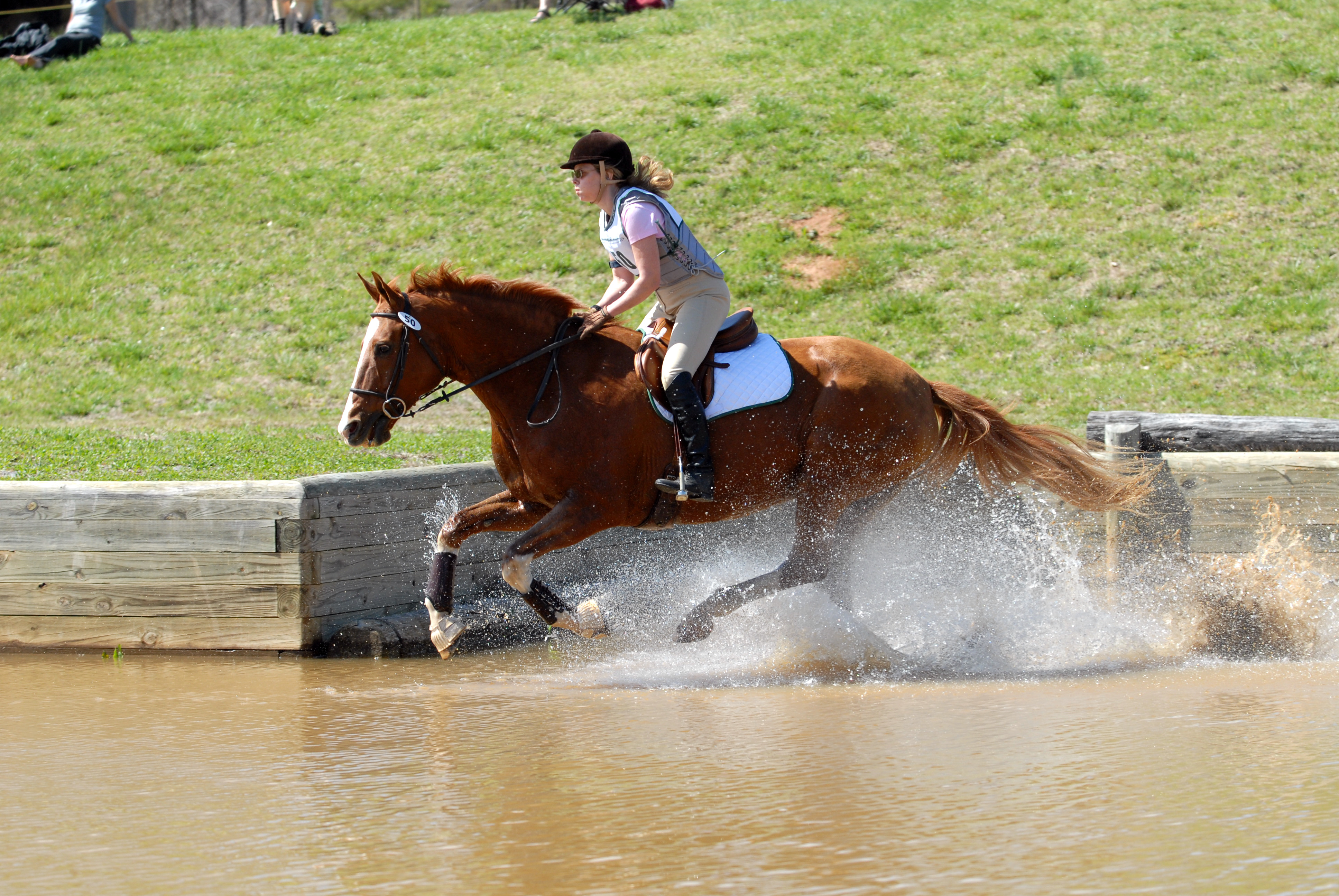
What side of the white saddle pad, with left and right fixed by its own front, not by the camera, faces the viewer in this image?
left

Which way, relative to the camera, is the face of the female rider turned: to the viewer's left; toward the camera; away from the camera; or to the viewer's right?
to the viewer's left

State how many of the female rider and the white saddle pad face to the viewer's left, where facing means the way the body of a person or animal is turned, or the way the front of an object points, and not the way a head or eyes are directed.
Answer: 2

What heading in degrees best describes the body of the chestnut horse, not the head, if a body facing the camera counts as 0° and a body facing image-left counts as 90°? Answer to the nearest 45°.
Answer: approximately 90°

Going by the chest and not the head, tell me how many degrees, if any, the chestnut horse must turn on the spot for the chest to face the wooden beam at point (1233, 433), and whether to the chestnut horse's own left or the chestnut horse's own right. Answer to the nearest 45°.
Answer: approximately 135° to the chestnut horse's own right

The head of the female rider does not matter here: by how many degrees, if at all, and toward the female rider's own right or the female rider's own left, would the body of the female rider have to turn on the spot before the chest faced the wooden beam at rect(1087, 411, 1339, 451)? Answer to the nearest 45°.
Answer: approximately 135° to the female rider's own right

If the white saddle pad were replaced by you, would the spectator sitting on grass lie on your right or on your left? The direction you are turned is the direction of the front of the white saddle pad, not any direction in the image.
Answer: on your right

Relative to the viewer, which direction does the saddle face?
to the viewer's left

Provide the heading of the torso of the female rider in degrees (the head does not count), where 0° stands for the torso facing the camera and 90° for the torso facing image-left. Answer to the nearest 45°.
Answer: approximately 90°

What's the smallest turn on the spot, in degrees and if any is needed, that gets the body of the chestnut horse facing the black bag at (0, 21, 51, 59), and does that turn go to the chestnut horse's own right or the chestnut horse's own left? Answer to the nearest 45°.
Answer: approximately 45° to the chestnut horse's own right
